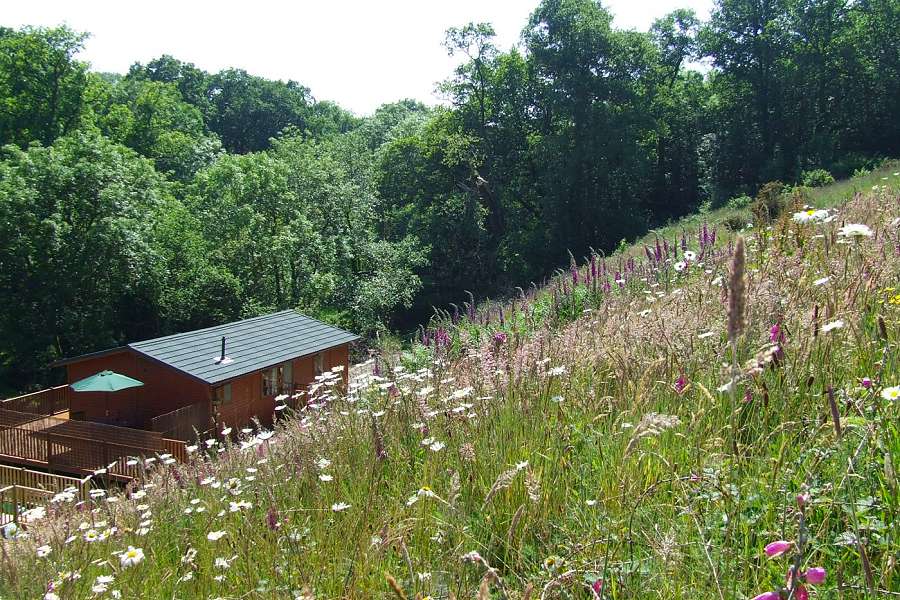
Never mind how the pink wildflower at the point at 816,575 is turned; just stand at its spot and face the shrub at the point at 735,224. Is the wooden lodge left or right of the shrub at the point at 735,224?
left

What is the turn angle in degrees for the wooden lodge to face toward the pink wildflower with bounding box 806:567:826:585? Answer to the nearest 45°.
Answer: approximately 45° to its left

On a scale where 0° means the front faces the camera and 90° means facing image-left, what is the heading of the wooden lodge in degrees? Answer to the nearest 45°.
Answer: approximately 45°

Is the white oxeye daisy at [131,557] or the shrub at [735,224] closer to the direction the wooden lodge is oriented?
the white oxeye daisy

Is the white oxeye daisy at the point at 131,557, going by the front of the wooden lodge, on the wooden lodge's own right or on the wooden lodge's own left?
on the wooden lodge's own left
